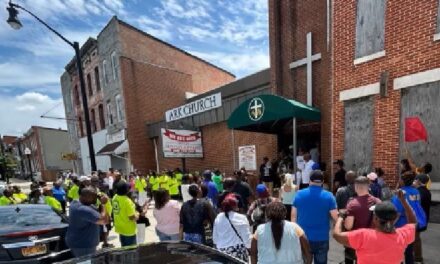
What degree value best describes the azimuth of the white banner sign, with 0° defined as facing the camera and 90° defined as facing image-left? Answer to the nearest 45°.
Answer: approximately 0°

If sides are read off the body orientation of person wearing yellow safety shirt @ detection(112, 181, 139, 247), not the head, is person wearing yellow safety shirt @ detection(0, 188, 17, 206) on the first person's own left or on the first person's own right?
on the first person's own left

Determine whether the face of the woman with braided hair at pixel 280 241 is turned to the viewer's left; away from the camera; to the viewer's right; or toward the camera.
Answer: away from the camera

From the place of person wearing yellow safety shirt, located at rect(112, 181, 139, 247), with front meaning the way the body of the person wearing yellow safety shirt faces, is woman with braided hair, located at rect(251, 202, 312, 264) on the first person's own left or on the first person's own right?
on the first person's own right

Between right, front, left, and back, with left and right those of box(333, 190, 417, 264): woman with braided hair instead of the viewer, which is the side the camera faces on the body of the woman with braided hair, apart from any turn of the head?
back

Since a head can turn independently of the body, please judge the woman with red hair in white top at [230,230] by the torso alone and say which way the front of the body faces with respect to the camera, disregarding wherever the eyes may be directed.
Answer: away from the camera

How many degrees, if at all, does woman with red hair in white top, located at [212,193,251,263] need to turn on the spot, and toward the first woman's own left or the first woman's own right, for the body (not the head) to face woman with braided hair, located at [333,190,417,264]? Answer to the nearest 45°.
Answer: approximately 135° to the first woman's own right

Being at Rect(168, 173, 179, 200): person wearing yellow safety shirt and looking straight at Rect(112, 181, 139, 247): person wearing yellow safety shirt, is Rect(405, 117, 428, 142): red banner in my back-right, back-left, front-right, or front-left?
front-left

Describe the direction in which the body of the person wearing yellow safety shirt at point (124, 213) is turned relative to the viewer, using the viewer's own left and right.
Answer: facing away from the viewer and to the right of the viewer

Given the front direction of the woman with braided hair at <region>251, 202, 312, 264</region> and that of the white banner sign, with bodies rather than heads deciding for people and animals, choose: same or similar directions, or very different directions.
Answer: very different directions

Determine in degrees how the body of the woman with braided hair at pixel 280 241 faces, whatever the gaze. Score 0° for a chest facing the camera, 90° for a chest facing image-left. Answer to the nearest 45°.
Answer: approximately 180°

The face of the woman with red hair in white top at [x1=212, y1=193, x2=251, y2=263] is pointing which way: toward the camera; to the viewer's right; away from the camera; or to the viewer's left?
away from the camera

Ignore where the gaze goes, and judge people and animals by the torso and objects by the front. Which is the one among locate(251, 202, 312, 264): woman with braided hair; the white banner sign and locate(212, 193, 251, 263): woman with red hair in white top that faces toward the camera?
the white banner sign

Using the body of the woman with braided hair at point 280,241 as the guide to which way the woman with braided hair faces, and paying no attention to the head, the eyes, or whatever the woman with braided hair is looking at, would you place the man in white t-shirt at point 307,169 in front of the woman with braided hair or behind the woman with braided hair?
in front
